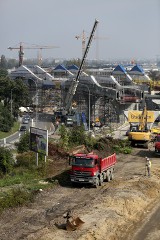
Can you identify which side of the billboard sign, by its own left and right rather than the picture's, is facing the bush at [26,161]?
right

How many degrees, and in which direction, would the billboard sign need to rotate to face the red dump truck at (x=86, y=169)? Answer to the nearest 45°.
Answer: approximately 90° to its left

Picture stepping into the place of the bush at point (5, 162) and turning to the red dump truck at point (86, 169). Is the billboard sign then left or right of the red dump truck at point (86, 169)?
left

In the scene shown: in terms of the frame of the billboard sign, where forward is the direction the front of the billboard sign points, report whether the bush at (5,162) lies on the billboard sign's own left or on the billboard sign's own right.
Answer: on the billboard sign's own right

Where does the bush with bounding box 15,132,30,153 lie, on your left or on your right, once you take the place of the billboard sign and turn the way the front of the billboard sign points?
on your right

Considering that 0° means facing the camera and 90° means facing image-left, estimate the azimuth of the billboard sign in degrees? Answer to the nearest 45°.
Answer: approximately 45°

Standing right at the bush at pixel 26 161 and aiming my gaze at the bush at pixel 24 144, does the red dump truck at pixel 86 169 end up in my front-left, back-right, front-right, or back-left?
back-right
